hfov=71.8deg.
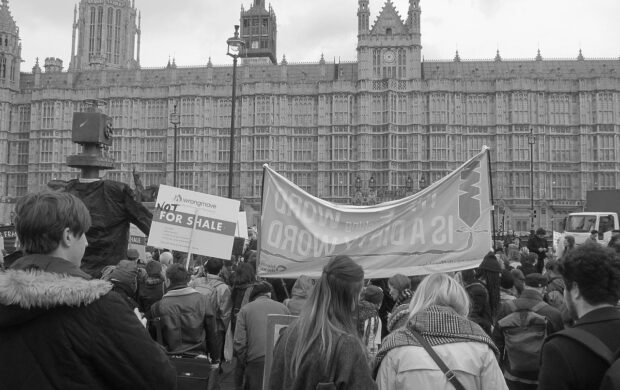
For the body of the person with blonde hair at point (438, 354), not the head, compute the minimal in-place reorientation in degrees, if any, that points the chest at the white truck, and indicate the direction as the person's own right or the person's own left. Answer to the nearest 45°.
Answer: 0° — they already face it

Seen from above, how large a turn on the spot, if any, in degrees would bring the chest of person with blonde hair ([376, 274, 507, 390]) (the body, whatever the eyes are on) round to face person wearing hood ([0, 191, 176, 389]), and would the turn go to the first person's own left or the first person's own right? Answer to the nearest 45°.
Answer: approximately 135° to the first person's own left

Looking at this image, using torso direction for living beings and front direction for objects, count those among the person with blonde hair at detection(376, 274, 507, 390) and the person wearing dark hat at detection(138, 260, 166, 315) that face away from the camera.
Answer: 2

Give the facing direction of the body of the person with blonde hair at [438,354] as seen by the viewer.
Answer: away from the camera

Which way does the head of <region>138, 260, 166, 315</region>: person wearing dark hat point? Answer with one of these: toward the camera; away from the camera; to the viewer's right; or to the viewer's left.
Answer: away from the camera

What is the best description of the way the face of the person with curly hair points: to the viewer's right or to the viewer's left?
to the viewer's left

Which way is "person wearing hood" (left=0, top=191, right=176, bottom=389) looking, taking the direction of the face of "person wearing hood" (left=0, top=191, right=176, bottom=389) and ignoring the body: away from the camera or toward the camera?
away from the camera

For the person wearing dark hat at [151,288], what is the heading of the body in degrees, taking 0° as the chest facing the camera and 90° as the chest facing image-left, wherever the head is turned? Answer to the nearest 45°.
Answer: approximately 180°

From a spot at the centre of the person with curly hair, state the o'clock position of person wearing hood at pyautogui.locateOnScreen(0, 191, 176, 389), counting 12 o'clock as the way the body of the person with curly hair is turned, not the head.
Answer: The person wearing hood is roughly at 9 o'clock from the person with curly hair.

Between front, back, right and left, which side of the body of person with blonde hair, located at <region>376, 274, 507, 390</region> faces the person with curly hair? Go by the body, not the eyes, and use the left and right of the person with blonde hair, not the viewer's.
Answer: right
